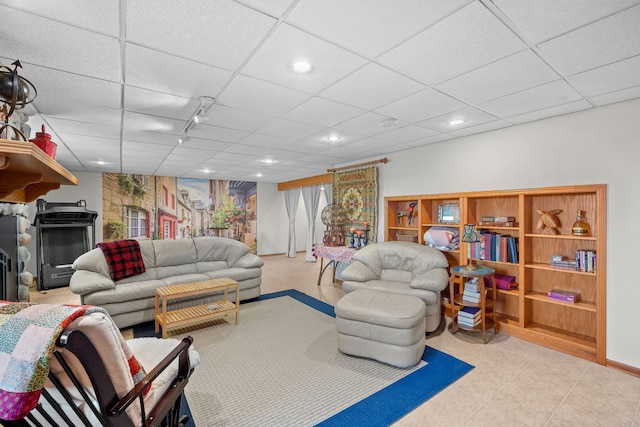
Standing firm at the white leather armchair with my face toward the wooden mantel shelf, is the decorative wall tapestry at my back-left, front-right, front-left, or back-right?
back-right

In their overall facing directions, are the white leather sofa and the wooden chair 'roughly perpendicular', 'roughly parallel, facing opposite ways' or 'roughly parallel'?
roughly perpendicular

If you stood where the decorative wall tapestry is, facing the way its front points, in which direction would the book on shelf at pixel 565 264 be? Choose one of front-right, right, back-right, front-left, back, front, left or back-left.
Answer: left

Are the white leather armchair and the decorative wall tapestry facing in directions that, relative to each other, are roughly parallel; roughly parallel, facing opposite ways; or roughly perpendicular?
roughly parallel

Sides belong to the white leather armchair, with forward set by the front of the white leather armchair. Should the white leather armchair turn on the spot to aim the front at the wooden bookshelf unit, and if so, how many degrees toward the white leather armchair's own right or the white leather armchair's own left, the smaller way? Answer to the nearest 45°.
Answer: approximately 135° to the white leather armchair's own left

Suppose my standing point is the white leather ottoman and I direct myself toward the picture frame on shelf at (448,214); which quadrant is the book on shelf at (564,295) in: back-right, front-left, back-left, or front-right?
front-right

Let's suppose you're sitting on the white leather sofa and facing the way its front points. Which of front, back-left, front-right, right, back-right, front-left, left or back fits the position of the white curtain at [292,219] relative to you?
left

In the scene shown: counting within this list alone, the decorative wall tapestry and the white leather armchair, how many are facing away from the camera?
0

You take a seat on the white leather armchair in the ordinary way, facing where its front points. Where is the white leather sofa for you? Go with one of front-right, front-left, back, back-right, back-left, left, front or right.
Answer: front-right

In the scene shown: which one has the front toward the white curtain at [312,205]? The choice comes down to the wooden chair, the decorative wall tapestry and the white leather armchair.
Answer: the wooden chair

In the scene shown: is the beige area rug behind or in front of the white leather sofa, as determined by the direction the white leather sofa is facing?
in front

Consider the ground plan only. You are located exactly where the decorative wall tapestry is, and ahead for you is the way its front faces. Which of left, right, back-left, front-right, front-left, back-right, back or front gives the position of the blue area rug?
front-left

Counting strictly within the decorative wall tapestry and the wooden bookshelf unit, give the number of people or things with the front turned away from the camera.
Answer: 0

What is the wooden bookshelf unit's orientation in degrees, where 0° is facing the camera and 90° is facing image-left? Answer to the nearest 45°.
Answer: approximately 45°

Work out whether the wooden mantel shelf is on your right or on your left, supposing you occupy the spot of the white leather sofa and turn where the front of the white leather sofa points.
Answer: on your right

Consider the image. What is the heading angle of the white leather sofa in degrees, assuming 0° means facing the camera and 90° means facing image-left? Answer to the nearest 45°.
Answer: approximately 315°

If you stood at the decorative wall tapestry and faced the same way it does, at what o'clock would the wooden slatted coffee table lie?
The wooden slatted coffee table is roughly at 12 o'clock from the decorative wall tapestry.

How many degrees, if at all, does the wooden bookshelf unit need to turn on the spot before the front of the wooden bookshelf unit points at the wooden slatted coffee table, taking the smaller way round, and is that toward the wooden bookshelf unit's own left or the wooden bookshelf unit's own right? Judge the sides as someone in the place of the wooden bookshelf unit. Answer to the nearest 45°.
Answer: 0° — it already faces it
